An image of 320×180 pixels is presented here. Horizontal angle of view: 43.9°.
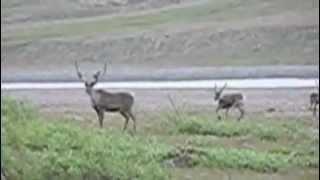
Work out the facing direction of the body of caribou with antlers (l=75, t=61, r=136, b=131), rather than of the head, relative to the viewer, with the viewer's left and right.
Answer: facing to the left of the viewer
